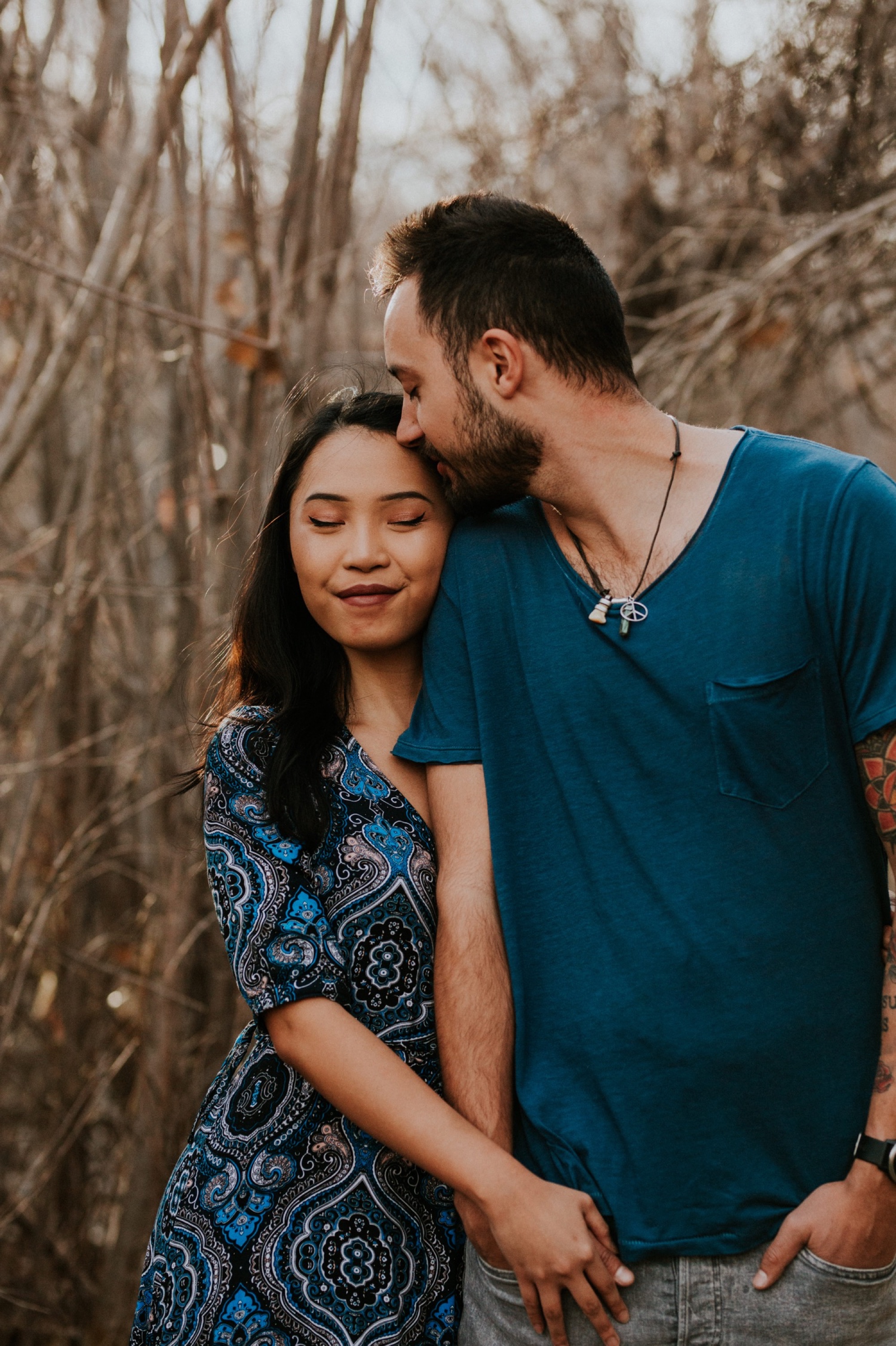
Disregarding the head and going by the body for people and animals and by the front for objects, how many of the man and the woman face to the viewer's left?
0

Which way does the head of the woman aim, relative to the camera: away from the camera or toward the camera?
toward the camera

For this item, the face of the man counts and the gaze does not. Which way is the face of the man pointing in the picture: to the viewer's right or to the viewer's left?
to the viewer's left

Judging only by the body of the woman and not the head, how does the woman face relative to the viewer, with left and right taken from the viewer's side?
facing the viewer and to the right of the viewer

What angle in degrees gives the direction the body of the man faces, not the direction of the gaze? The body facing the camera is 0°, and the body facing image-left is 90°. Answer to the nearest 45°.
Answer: approximately 0°
